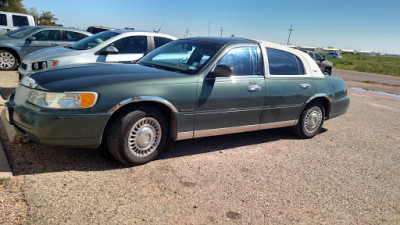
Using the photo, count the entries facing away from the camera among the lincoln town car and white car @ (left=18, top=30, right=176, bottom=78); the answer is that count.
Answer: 0

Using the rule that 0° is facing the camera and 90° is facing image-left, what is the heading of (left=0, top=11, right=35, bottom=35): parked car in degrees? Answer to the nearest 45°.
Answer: approximately 90°

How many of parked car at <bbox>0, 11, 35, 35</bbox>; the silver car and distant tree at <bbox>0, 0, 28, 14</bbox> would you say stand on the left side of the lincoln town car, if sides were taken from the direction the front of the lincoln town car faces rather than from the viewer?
0

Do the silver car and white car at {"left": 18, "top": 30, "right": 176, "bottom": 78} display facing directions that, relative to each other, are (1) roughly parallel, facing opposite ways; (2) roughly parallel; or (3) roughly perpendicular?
roughly parallel

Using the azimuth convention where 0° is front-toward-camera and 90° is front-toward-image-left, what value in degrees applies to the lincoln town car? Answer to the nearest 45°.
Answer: approximately 45°

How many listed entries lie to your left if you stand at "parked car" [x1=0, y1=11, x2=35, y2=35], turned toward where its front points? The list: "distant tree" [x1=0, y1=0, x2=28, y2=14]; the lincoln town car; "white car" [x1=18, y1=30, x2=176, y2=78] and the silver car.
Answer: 3

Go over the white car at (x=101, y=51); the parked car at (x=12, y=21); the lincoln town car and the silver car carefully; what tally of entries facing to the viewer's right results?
0

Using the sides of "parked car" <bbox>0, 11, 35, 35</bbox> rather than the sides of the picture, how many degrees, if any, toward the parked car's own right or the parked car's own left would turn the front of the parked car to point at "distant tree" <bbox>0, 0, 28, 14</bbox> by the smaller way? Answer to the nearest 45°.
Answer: approximately 90° to the parked car's own right

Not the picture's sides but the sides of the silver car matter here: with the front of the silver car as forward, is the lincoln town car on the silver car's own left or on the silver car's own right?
on the silver car's own left

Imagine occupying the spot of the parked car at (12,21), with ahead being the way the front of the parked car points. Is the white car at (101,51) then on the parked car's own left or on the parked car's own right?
on the parked car's own left

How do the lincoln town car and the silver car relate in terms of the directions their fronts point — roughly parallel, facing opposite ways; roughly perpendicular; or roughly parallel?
roughly parallel

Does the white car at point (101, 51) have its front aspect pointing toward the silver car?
no

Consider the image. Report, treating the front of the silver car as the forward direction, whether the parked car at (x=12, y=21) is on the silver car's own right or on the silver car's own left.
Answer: on the silver car's own right

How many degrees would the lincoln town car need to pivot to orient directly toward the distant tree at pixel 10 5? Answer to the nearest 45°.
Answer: approximately 90° to its right

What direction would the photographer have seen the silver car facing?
facing the viewer and to the left of the viewer

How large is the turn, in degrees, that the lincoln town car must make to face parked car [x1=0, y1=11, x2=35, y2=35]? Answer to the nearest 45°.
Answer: approximately 90° to its right
